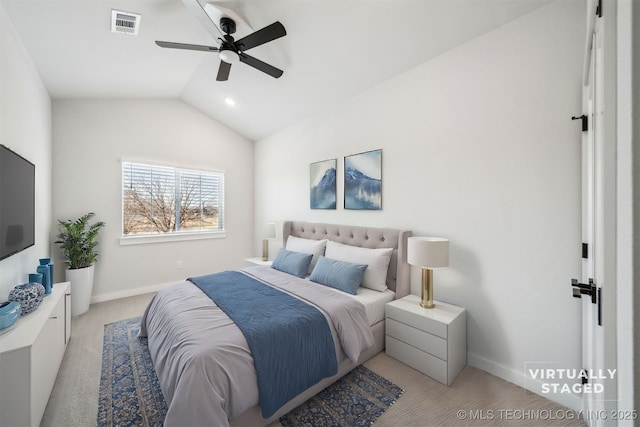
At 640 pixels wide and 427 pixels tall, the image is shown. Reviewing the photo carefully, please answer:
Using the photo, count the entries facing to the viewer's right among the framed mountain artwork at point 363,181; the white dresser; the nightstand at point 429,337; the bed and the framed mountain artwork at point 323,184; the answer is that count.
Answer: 1

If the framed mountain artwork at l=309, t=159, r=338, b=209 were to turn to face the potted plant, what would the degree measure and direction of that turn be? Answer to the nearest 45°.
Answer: approximately 45° to its right

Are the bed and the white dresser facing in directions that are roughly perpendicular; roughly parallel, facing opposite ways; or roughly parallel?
roughly parallel, facing opposite ways

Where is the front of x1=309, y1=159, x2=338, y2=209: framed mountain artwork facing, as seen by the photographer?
facing the viewer and to the left of the viewer

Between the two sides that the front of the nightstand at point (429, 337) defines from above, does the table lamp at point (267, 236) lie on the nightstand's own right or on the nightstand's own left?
on the nightstand's own right

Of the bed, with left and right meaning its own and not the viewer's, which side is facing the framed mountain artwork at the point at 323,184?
back

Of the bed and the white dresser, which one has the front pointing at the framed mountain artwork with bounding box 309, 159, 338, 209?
the white dresser

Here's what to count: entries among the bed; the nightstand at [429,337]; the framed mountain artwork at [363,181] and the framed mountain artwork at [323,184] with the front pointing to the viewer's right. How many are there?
0

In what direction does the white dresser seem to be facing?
to the viewer's right

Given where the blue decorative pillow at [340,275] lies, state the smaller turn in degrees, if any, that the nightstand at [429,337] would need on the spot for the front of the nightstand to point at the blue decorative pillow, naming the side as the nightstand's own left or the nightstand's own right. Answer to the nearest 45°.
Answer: approximately 45° to the nightstand's own right
